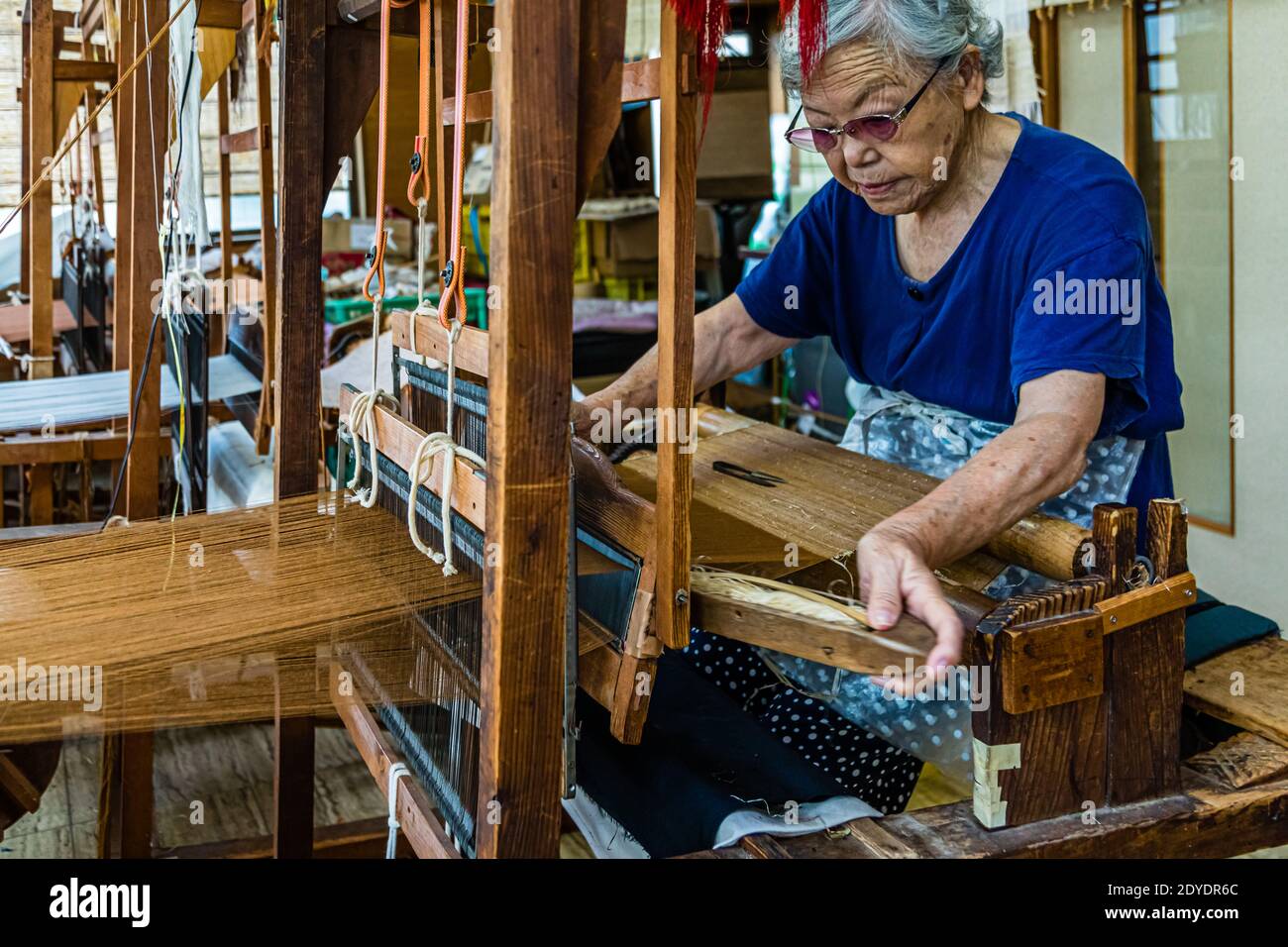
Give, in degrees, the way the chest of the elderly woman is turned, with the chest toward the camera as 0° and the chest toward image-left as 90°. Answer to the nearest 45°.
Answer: approximately 45°

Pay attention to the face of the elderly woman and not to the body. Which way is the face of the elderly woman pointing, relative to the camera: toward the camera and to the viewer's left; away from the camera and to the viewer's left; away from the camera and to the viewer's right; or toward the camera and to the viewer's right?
toward the camera and to the viewer's left

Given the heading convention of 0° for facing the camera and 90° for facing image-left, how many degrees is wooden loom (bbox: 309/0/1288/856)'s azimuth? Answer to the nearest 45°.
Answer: approximately 225°

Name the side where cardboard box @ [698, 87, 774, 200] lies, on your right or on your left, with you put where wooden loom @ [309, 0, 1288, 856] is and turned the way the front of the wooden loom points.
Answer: on your left

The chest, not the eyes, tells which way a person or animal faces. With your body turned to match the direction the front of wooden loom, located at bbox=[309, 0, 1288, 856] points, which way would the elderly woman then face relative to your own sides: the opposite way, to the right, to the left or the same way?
the opposite way
